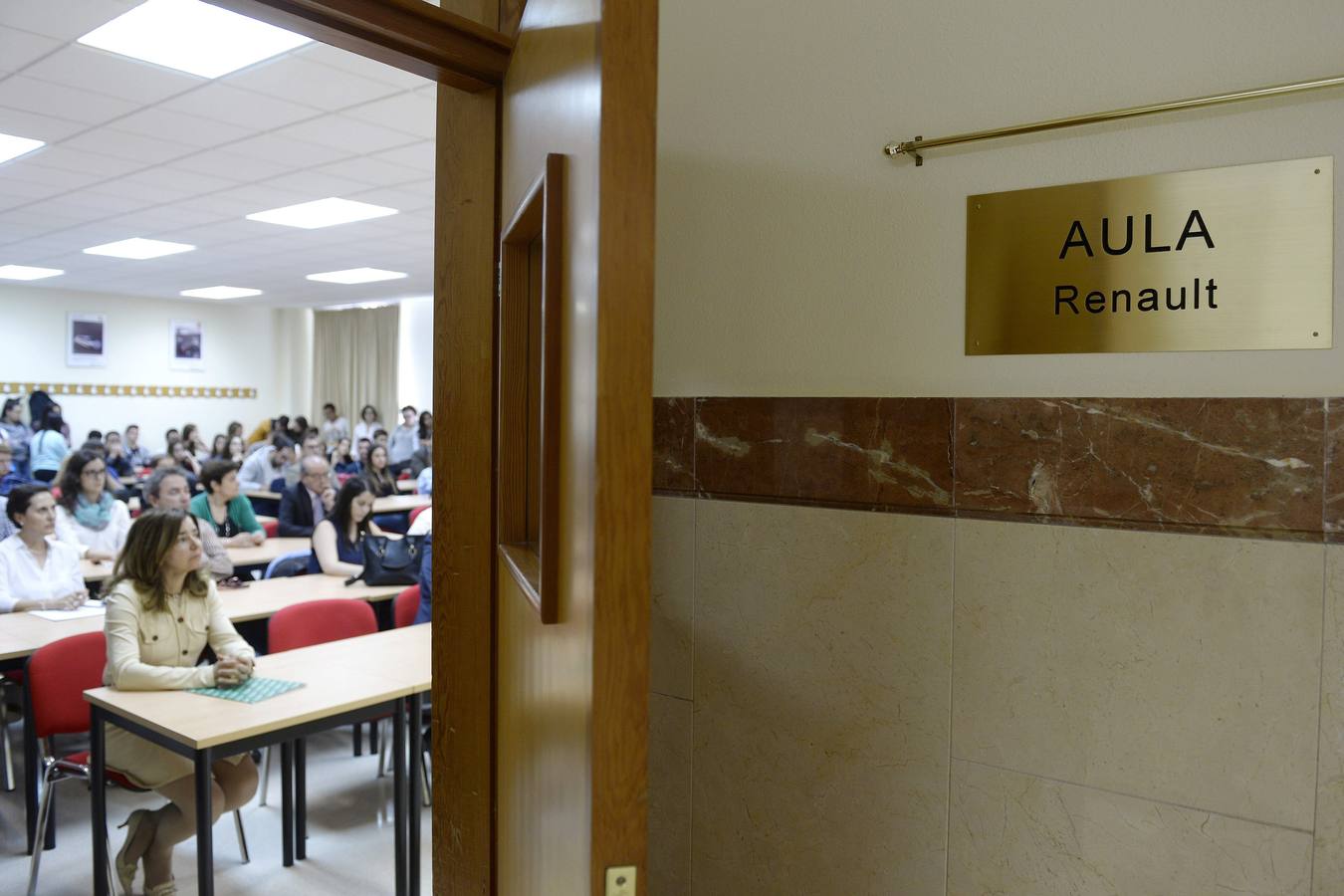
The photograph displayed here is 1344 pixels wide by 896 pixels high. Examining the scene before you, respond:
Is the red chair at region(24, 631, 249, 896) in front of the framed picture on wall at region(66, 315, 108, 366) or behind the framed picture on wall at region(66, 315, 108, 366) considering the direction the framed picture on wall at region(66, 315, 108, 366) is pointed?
in front

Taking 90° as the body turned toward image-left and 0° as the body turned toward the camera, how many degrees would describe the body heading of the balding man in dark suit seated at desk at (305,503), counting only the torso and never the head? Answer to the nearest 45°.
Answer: approximately 315°

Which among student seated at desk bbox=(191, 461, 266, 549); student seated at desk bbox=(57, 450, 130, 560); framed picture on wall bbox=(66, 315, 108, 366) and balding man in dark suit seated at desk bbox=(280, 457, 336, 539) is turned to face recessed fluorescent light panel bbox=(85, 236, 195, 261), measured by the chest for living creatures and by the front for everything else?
the framed picture on wall

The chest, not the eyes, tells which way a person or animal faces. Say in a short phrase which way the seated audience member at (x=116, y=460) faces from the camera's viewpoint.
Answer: facing the viewer and to the right of the viewer

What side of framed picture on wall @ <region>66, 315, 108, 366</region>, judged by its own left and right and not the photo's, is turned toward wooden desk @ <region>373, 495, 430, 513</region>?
front

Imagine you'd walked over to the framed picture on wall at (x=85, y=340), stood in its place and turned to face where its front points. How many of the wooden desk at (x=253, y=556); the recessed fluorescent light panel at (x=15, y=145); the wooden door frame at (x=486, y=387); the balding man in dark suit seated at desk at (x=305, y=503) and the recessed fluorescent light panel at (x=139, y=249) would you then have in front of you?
5

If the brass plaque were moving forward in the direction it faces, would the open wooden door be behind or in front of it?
in front

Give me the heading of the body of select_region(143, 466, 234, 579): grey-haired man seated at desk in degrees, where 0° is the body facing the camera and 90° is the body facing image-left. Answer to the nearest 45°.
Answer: approximately 315°

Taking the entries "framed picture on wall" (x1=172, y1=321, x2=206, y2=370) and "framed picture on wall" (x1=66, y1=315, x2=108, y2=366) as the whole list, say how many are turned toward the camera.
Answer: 2

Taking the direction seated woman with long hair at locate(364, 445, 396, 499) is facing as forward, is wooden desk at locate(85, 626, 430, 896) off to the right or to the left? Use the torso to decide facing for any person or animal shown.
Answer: on their right
